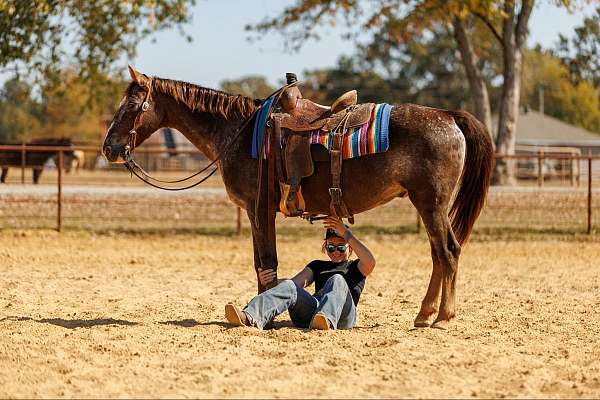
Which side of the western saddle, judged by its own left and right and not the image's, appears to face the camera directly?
left

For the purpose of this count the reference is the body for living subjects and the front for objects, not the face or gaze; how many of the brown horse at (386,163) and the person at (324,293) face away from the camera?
0

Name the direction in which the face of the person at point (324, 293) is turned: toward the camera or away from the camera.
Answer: toward the camera

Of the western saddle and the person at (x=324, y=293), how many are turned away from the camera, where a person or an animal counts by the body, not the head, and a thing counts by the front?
0

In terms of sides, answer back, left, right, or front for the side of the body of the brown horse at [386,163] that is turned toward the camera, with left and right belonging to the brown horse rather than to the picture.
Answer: left

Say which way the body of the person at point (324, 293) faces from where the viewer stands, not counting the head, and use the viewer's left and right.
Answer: facing the viewer and to the left of the viewer

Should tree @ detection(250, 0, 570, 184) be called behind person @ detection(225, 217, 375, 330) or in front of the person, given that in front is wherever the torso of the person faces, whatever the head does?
behind
